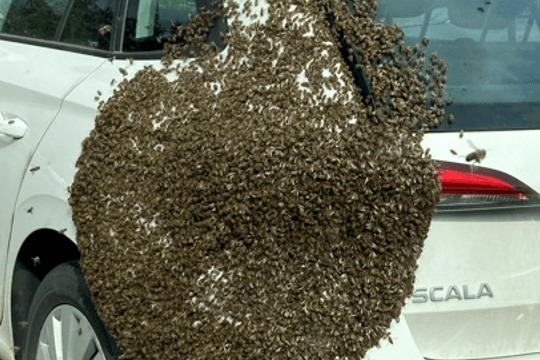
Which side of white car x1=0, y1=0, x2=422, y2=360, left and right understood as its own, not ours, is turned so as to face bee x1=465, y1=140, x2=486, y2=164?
back

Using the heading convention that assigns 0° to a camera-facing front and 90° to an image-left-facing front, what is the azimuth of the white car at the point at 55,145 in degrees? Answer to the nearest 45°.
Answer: approximately 135°
